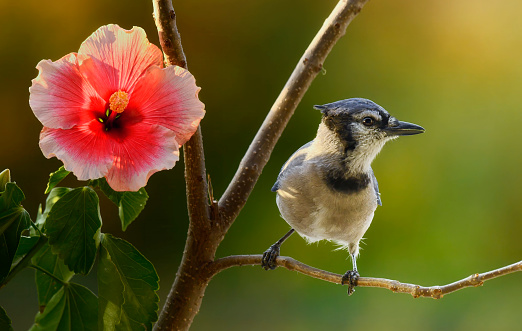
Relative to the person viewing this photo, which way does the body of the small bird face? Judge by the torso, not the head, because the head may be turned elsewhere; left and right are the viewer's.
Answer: facing the viewer and to the right of the viewer

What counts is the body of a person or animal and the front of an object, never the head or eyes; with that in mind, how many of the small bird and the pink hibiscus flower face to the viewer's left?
0

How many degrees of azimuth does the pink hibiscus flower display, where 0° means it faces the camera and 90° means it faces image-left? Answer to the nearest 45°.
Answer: approximately 0°
